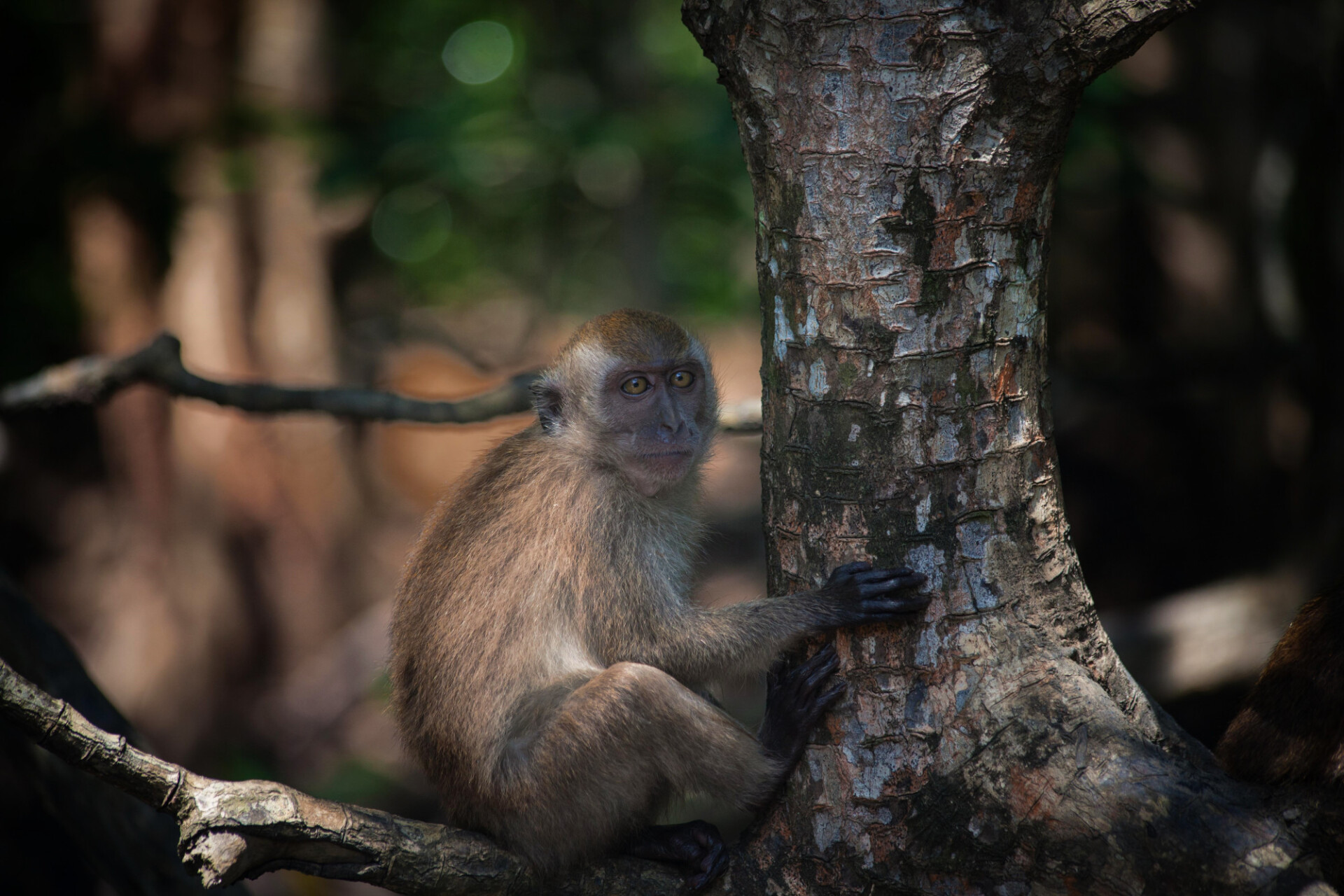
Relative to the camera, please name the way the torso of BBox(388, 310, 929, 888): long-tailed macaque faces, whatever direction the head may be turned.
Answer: to the viewer's right

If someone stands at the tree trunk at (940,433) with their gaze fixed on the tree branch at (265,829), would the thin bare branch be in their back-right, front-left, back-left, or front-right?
front-right

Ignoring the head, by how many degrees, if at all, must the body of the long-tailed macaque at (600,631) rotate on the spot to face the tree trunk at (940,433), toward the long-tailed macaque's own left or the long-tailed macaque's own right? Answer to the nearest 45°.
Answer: approximately 45° to the long-tailed macaque's own right
